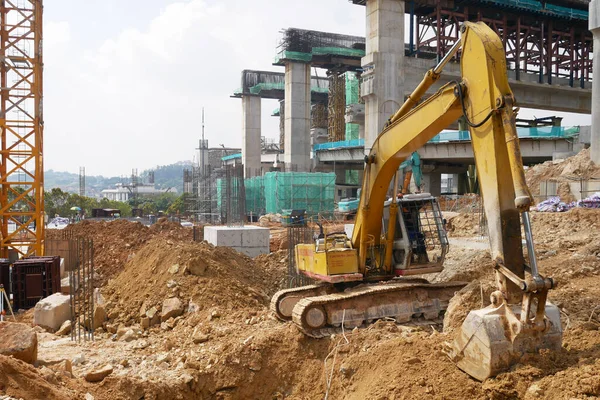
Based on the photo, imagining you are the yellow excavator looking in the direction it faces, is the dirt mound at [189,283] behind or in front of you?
behind

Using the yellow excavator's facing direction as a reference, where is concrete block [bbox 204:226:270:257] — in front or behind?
behind

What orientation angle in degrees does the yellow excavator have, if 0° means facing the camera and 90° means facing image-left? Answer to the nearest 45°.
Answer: approximately 315°

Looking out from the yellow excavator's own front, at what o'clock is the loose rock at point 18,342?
The loose rock is roughly at 4 o'clock from the yellow excavator.

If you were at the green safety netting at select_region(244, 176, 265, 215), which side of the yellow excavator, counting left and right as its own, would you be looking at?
back

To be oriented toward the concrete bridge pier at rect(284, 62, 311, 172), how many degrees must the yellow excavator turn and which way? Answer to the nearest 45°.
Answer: approximately 135° to its left

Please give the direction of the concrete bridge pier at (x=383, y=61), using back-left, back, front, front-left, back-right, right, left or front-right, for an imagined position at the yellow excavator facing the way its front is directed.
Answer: back-left

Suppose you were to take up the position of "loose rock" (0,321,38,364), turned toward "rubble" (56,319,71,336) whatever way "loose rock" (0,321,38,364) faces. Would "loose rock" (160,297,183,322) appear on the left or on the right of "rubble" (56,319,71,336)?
right

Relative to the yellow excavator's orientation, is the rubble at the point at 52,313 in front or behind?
behind

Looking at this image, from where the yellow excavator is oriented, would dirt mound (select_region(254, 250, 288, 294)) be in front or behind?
behind
